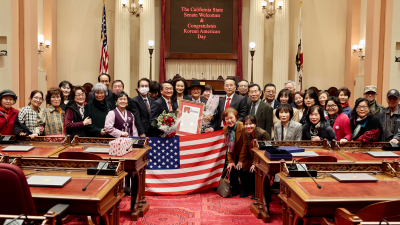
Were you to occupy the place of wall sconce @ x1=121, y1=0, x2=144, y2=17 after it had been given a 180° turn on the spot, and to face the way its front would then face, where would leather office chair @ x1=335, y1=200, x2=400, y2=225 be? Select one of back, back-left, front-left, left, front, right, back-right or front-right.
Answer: back

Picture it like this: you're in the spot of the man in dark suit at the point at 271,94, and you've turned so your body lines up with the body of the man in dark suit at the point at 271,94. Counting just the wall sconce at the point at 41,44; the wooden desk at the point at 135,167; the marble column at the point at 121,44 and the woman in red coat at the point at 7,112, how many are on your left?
0

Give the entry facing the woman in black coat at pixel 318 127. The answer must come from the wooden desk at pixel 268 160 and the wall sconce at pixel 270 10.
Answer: the wall sconce

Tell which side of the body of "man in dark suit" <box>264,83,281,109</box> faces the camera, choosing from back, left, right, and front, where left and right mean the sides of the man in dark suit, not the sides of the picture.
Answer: front

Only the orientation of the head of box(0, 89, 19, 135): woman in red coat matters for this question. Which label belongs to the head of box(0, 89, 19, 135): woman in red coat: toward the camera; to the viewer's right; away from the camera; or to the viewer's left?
toward the camera

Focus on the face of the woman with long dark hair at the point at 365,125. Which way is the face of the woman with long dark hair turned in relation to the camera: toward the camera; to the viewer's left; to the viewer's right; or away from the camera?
toward the camera

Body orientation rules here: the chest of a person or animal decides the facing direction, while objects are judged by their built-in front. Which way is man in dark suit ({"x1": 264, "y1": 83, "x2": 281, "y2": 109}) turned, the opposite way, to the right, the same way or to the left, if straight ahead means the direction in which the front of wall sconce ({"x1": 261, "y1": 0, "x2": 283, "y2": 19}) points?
the same way

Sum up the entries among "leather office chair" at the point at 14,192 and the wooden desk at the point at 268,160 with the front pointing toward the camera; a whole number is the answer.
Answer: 1

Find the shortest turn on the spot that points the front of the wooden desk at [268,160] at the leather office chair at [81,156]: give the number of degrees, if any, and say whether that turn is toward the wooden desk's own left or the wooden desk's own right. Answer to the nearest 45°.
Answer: approximately 45° to the wooden desk's own right

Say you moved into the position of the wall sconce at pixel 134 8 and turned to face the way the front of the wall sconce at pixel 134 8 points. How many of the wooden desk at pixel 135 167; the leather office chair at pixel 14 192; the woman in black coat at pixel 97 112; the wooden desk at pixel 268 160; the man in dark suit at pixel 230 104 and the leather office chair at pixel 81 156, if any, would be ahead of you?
6

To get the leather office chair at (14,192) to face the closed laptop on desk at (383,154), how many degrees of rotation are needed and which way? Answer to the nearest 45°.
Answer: approximately 45° to its right

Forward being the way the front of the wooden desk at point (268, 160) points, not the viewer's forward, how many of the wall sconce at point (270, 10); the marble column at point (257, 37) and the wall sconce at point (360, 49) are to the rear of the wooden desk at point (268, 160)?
3

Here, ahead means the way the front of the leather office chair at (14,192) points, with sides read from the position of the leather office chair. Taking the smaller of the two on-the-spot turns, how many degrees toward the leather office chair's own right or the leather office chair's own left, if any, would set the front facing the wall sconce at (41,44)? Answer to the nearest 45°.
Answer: approximately 45° to the leather office chair's own left

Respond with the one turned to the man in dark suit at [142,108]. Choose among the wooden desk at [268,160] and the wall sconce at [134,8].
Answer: the wall sconce

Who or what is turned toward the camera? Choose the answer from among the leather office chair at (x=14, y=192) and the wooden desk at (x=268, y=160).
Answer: the wooden desk

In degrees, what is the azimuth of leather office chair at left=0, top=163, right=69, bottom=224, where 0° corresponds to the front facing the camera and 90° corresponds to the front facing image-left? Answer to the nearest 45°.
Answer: approximately 225°

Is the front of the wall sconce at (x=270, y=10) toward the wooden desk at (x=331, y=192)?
yes

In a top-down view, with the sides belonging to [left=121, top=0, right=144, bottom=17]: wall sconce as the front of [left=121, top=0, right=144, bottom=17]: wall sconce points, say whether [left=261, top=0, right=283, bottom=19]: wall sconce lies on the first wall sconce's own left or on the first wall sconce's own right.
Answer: on the first wall sconce's own left

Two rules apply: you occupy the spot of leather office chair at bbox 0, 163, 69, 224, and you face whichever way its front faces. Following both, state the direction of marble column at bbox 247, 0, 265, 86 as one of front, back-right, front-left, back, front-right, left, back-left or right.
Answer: front

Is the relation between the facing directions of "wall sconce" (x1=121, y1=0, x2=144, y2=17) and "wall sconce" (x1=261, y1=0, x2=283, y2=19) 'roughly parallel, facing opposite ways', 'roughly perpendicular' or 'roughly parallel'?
roughly parallel

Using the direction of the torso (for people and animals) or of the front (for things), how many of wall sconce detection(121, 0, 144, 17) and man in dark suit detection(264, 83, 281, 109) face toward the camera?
2

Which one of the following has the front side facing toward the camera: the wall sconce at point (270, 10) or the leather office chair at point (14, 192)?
the wall sconce

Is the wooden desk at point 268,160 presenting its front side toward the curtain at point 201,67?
no

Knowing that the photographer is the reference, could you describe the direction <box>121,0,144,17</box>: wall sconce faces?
facing the viewer
